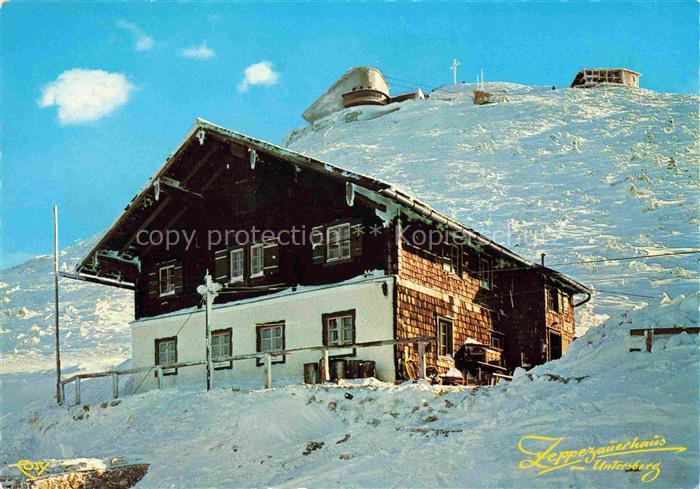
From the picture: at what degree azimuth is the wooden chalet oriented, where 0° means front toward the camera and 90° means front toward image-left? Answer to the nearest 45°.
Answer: approximately 45°
